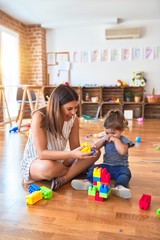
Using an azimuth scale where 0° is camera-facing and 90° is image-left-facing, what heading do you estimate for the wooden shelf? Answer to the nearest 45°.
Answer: approximately 0°

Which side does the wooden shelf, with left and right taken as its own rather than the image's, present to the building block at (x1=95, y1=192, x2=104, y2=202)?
front

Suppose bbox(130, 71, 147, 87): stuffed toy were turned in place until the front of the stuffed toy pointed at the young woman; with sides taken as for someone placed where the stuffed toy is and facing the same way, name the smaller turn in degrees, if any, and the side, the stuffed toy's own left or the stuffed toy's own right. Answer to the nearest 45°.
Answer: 0° — it already faces them

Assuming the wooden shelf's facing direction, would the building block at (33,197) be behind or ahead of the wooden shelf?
ahead

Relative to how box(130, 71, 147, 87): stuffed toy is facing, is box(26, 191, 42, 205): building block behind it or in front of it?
in front

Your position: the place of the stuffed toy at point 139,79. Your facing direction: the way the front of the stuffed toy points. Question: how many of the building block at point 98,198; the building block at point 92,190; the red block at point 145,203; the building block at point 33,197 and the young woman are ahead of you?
5

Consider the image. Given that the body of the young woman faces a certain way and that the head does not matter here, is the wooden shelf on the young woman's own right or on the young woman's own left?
on the young woman's own left

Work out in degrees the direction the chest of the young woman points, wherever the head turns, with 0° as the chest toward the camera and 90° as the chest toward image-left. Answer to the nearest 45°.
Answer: approximately 315°

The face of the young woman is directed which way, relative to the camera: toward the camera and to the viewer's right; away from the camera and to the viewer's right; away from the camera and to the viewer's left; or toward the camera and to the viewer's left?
toward the camera and to the viewer's right
